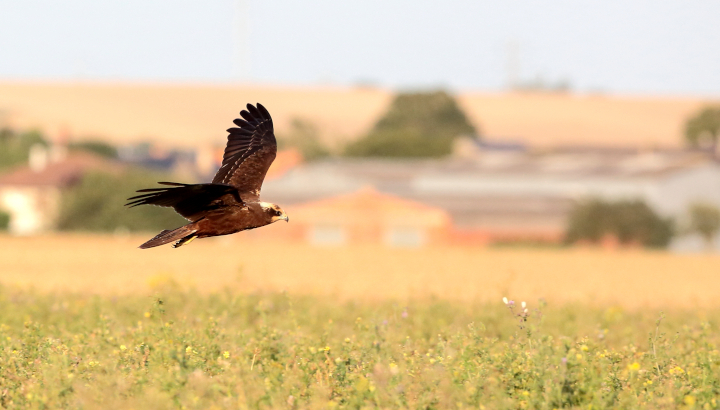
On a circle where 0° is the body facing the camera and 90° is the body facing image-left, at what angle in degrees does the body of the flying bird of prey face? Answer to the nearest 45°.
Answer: approximately 270°
